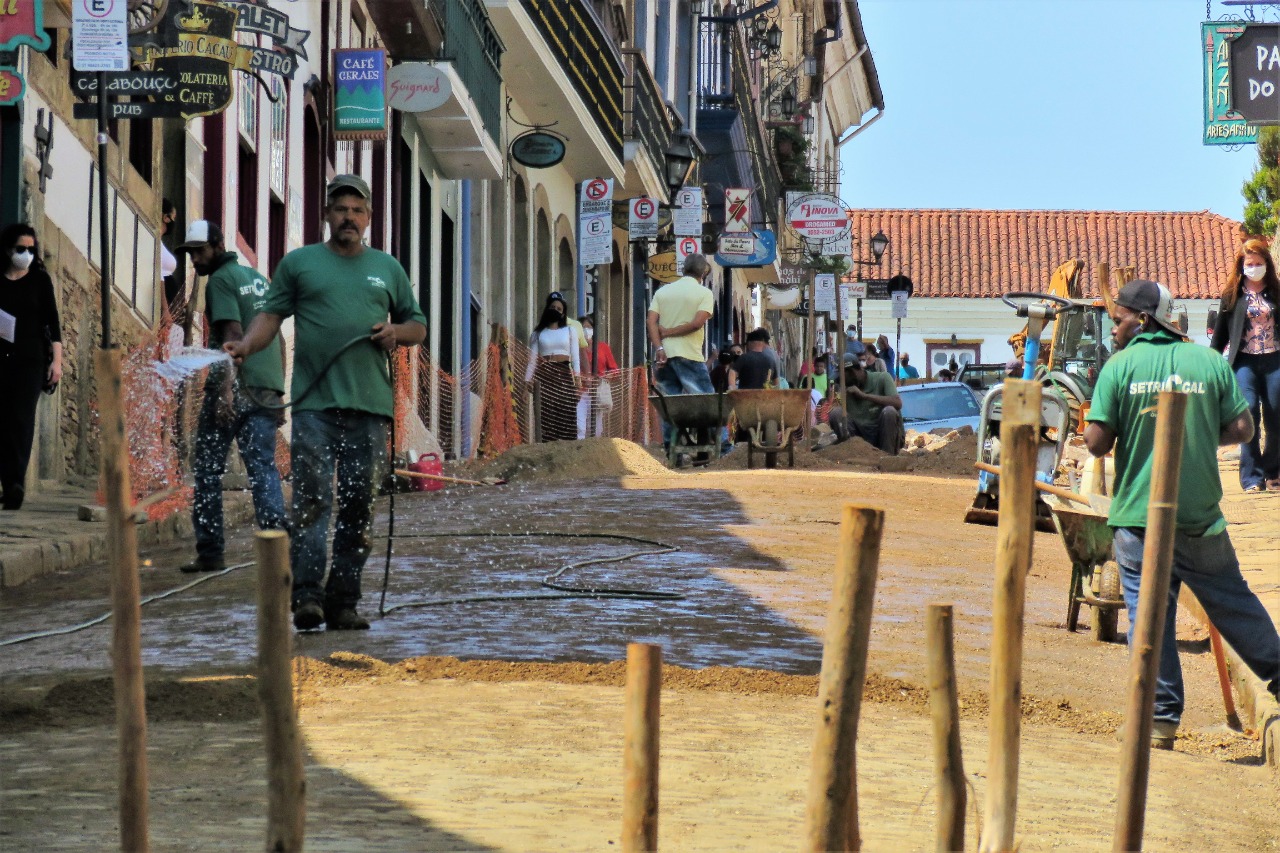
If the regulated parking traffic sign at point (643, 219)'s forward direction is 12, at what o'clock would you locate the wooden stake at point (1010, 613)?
The wooden stake is roughly at 12 o'clock from the regulated parking traffic sign.

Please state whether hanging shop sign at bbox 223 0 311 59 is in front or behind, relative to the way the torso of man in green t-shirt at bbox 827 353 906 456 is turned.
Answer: in front

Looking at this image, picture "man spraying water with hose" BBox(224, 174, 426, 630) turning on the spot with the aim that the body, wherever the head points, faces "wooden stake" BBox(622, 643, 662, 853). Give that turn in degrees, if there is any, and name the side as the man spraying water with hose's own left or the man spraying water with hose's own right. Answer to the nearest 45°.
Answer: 0° — they already face it

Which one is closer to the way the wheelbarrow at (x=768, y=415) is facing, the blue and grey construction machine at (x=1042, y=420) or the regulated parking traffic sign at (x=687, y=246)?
the blue and grey construction machine

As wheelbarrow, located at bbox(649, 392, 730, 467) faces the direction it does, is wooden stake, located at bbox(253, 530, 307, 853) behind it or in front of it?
in front

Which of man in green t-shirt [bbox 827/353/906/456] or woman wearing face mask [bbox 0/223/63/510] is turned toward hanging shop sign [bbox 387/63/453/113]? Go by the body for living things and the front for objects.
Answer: the man in green t-shirt

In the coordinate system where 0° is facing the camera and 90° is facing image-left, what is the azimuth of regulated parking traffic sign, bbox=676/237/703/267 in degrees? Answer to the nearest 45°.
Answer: approximately 0°

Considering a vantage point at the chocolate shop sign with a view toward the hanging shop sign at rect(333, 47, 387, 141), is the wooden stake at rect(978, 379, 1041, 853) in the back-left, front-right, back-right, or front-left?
back-right

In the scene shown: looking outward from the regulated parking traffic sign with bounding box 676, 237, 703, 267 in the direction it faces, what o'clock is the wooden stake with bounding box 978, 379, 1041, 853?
The wooden stake is roughly at 12 o'clock from the regulated parking traffic sign.
